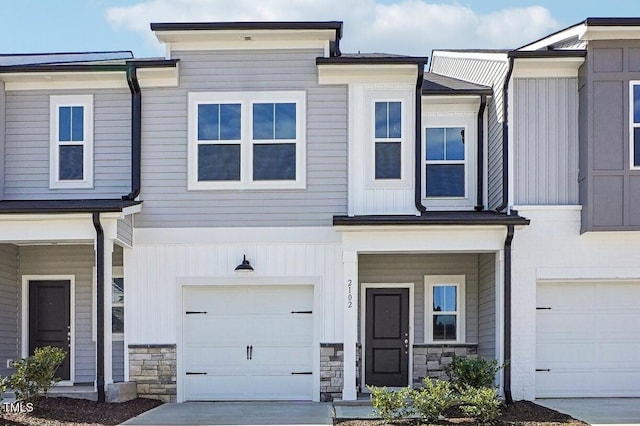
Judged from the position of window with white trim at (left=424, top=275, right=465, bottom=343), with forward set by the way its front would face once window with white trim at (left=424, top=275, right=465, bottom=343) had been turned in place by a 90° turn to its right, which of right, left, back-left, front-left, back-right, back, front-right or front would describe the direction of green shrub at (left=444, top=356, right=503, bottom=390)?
left

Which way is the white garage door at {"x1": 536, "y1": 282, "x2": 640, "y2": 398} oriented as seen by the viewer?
toward the camera

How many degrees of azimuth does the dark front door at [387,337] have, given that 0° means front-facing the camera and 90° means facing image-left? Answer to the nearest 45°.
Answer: approximately 0°

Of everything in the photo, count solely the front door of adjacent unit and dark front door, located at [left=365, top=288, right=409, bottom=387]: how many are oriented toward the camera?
2

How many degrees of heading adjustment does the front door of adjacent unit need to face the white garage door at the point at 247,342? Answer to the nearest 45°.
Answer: approximately 45° to its left

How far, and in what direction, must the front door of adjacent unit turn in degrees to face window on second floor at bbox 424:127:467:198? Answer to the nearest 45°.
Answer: approximately 90° to its left

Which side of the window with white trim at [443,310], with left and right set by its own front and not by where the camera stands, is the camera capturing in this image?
front

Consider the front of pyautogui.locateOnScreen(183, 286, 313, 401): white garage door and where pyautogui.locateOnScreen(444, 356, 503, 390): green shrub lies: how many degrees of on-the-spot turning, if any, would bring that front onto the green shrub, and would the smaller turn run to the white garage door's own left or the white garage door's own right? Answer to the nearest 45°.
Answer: approximately 45° to the white garage door's own left
